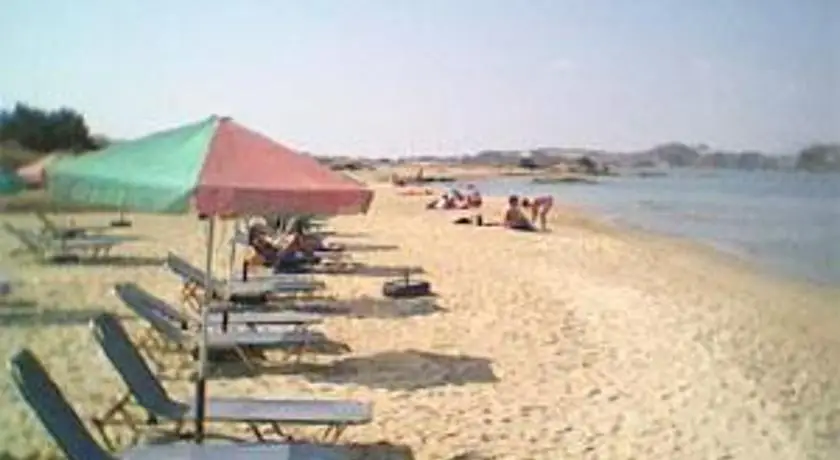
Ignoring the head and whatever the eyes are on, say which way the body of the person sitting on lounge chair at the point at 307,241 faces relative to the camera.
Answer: to the viewer's right

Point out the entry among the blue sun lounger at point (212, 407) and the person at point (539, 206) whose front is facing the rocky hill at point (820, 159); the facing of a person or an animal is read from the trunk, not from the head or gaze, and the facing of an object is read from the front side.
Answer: the blue sun lounger

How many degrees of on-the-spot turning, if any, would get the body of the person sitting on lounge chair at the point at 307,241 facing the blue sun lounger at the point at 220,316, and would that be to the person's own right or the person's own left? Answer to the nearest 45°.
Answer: approximately 90° to the person's own right

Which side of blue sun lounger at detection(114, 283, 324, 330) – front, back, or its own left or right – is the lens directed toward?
right

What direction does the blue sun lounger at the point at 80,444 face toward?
to the viewer's right

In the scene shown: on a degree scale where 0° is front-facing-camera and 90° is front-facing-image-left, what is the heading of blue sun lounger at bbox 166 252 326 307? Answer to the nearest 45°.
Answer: approximately 270°

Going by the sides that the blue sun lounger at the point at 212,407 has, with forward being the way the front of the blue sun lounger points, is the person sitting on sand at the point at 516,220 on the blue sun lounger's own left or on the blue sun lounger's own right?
on the blue sun lounger's own left

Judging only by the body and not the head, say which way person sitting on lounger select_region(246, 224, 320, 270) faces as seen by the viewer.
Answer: to the viewer's right

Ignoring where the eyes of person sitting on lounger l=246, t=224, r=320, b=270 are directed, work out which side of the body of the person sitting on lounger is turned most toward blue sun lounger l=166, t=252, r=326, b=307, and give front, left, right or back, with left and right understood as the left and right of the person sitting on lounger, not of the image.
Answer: right

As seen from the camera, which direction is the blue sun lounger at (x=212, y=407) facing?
to the viewer's right

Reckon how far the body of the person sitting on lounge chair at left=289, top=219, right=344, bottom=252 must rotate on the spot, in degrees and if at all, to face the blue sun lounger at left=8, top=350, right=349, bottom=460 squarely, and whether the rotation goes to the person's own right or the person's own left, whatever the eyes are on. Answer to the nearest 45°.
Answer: approximately 90° to the person's own right

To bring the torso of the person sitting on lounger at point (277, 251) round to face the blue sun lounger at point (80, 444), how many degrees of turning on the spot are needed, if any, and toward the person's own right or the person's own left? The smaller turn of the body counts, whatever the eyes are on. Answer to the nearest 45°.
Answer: approximately 90° to the person's own right
